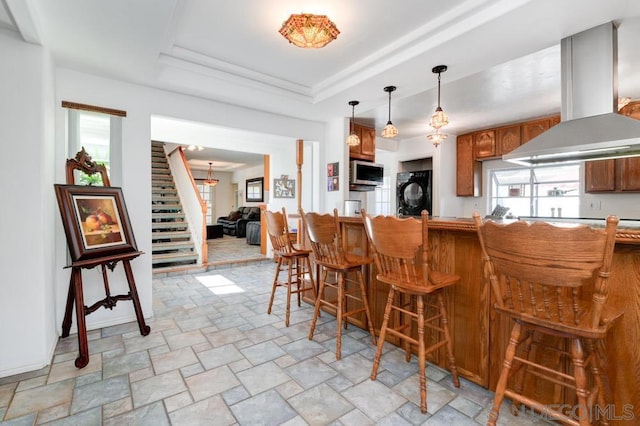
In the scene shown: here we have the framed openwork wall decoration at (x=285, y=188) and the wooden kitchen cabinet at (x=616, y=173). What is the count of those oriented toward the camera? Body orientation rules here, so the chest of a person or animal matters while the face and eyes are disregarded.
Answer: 2

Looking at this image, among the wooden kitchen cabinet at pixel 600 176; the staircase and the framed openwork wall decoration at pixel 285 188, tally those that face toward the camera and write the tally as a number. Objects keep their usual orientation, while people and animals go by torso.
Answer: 3

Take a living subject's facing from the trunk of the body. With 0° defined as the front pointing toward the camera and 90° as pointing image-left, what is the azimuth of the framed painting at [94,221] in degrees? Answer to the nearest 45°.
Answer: approximately 315°

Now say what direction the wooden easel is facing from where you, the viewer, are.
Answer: facing the viewer and to the right of the viewer

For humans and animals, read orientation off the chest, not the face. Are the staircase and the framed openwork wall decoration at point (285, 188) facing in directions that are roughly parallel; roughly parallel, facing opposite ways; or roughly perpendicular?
roughly parallel

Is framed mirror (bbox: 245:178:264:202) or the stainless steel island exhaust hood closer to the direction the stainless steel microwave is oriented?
the stainless steel island exhaust hood

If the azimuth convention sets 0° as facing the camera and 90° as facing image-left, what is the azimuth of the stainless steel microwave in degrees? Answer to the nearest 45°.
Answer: approximately 315°

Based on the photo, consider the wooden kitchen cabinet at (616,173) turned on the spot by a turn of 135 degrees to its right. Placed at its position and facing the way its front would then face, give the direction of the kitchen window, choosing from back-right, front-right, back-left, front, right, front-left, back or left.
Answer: front

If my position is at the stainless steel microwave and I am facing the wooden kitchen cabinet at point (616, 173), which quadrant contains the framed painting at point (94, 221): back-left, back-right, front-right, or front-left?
back-right

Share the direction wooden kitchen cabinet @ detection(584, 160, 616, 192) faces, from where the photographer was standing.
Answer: facing the viewer

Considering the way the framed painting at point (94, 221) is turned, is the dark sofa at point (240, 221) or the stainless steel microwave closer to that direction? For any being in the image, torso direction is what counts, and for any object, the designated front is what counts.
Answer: the stainless steel microwave

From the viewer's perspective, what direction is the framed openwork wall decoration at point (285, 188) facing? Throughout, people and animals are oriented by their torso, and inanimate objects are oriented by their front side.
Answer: toward the camera

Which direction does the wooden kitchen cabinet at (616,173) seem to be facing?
toward the camera

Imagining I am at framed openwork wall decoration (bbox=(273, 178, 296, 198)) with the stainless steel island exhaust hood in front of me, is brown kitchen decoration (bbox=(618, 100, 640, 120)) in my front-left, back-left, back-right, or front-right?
front-left

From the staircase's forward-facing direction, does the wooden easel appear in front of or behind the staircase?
in front

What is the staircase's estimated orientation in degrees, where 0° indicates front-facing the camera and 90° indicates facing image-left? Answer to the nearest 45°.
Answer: approximately 0°

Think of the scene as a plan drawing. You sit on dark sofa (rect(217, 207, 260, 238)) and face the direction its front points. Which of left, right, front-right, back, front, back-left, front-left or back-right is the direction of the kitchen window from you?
left
